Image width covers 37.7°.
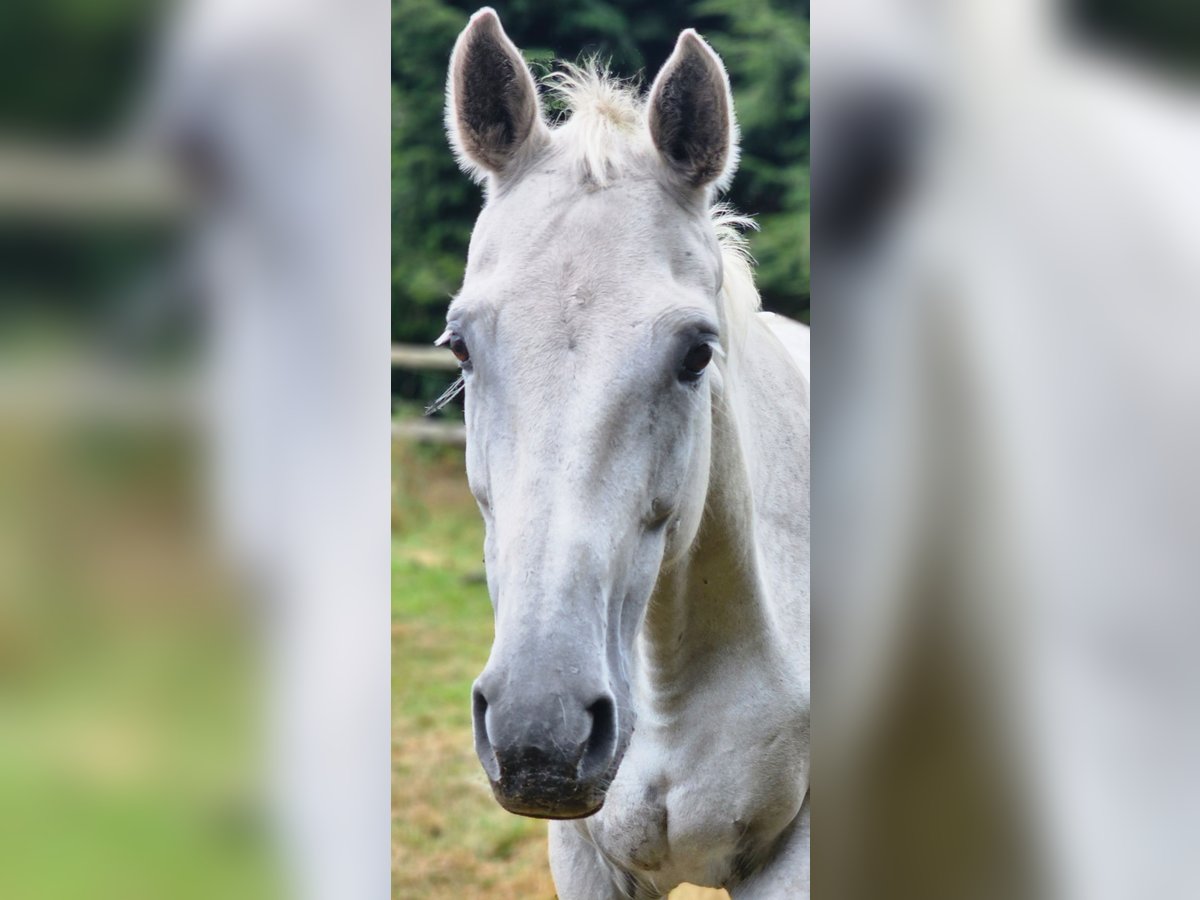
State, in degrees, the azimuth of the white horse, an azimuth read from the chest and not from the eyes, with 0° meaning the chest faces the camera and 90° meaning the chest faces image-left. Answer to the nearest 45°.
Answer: approximately 45°

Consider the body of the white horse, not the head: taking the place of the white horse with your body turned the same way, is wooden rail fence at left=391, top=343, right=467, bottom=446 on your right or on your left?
on your right
